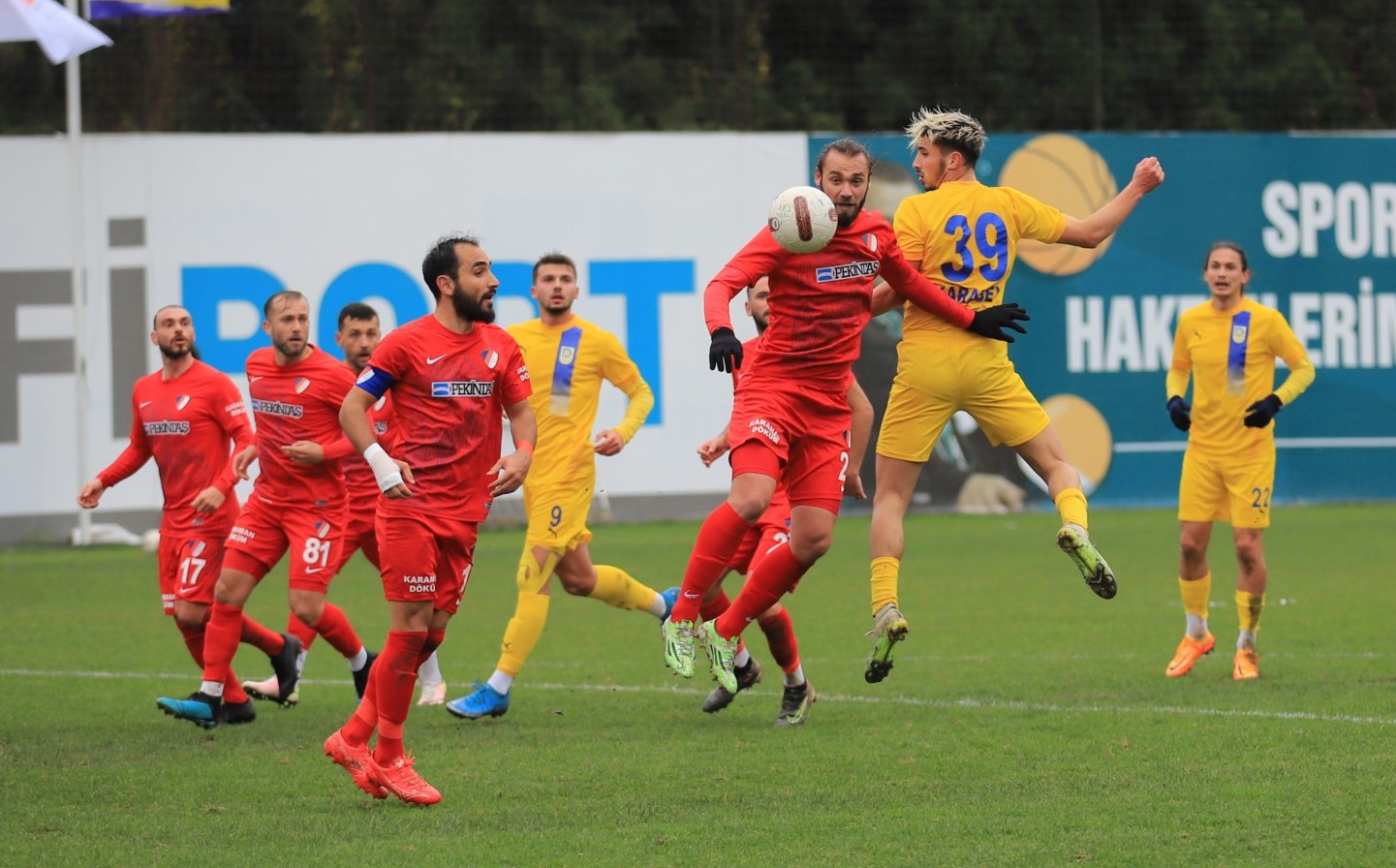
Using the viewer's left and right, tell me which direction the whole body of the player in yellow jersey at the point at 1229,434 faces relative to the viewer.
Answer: facing the viewer

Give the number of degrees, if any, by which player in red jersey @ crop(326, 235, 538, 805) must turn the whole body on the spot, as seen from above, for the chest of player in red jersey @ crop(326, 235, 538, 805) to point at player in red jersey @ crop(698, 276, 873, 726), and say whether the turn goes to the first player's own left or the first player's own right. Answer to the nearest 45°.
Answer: approximately 90° to the first player's own left

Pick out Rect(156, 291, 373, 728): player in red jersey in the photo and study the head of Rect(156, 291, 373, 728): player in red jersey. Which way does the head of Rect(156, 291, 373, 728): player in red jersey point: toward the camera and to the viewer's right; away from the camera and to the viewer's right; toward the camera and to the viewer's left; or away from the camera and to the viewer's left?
toward the camera and to the viewer's right

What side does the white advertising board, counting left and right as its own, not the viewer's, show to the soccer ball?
front

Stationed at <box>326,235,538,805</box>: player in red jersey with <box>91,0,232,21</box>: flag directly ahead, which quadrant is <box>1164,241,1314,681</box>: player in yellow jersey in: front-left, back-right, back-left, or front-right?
front-right

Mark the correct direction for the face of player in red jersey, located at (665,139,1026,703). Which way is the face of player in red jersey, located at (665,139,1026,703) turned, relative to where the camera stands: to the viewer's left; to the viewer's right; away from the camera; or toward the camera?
toward the camera

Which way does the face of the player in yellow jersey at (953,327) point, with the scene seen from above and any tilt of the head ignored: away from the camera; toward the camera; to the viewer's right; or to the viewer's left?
to the viewer's left

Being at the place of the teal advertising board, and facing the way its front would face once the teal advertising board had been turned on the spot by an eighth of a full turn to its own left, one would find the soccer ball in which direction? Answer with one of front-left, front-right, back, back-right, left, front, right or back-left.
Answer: front-right

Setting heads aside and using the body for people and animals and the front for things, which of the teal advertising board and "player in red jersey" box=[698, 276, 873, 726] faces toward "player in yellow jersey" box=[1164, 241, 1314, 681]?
the teal advertising board

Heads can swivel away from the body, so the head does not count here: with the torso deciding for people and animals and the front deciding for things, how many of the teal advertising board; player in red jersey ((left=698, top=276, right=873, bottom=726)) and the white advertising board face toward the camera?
3

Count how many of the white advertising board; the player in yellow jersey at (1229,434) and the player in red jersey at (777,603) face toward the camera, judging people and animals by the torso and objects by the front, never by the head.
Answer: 3

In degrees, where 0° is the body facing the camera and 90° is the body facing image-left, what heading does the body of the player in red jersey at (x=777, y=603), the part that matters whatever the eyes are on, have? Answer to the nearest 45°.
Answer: approximately 0°

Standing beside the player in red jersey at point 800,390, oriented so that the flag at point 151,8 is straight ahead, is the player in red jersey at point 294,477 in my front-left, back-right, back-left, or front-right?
front-left

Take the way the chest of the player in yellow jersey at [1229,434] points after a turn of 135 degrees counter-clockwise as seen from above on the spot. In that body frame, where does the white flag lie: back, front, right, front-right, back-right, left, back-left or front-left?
back-left

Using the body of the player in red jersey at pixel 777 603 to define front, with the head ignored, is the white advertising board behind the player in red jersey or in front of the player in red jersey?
behind

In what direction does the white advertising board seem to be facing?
toward the camera

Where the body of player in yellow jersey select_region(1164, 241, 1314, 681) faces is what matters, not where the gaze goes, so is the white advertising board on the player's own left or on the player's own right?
on the player's own right

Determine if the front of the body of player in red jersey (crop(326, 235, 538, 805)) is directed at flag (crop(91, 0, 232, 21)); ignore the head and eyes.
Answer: no

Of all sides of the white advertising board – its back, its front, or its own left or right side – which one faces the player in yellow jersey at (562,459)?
front

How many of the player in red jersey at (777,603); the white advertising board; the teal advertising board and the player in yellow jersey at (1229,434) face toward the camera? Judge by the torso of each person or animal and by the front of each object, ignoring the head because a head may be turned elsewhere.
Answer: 4
